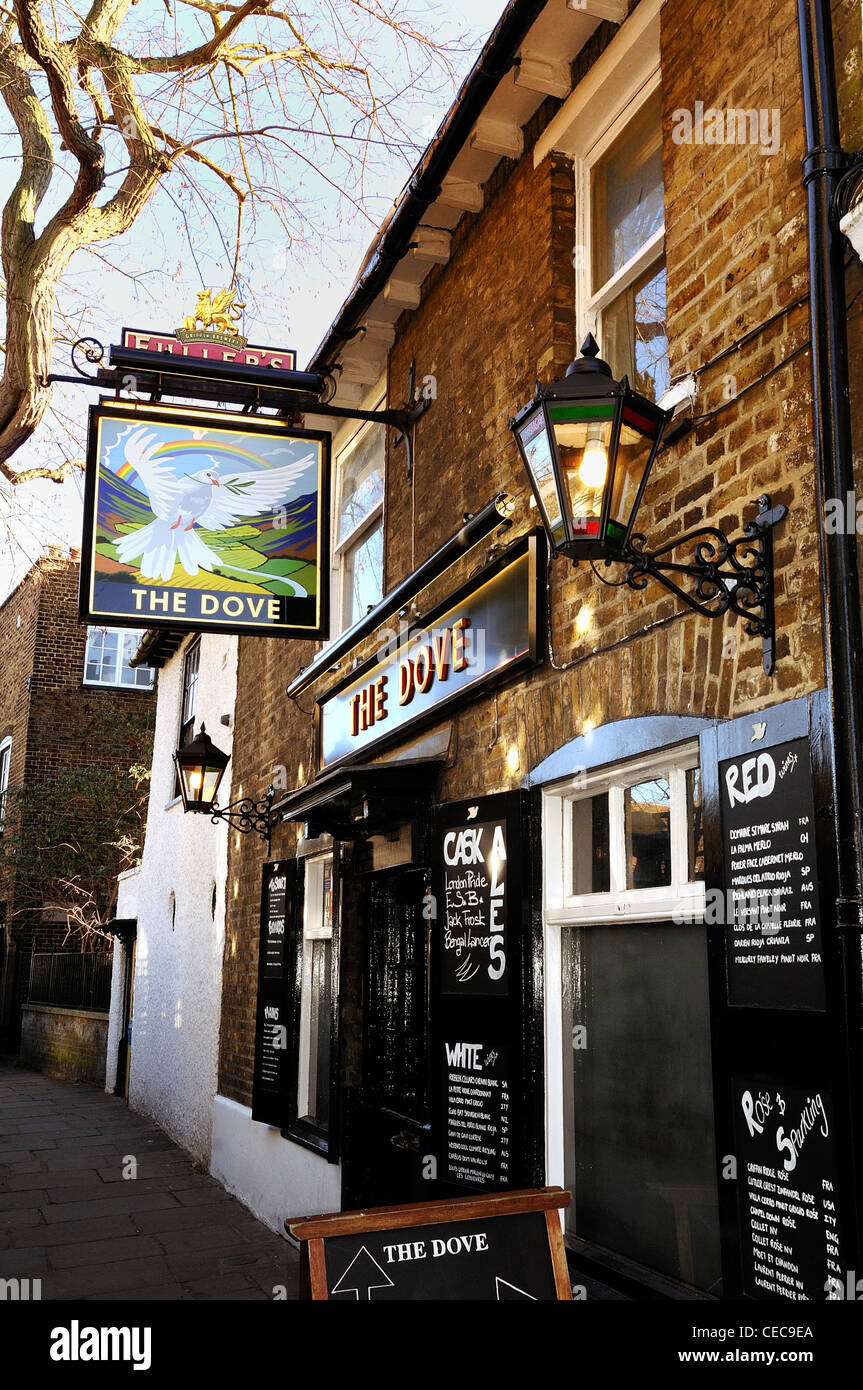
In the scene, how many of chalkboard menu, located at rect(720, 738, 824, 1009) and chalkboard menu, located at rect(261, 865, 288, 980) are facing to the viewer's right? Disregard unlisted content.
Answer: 0

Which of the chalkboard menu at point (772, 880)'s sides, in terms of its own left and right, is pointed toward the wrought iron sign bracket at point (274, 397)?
right

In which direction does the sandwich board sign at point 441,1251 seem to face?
toward the camera

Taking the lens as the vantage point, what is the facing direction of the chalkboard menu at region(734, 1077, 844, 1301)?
facing the viewer and to the left of the viewer

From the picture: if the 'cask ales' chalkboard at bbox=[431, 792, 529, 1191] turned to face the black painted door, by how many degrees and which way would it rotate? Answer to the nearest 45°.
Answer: approximately 135° to its right

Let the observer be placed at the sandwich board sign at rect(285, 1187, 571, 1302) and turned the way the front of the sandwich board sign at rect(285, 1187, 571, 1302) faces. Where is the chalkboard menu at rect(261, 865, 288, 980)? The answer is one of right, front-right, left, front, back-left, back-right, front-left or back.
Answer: back

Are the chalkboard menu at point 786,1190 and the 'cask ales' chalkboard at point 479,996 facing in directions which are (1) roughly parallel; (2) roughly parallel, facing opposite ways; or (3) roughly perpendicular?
roughly parallel

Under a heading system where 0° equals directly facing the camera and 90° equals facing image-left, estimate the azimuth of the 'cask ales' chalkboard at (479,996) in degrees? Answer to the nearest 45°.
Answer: approximately 45°

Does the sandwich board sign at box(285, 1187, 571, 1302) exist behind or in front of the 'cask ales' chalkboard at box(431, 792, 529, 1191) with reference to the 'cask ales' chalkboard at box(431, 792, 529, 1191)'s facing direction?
in front

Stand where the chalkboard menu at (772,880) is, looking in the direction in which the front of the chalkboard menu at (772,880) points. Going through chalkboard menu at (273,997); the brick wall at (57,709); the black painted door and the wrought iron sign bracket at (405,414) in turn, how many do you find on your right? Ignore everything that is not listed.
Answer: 4
